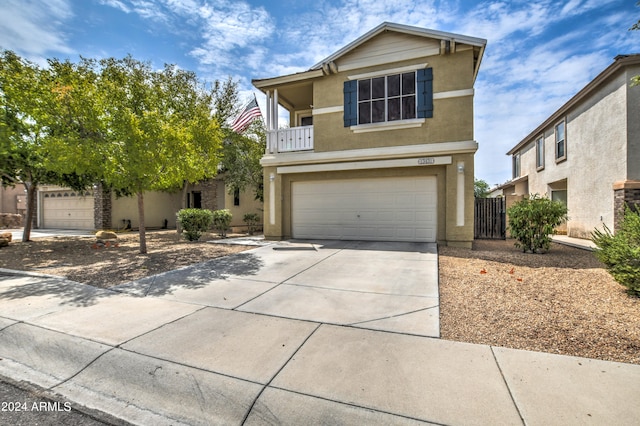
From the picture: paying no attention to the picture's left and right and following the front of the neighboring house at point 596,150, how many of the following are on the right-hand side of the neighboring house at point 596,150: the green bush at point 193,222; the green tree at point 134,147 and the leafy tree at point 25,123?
3

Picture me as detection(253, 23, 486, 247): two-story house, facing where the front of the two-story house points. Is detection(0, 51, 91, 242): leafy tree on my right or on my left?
on my right

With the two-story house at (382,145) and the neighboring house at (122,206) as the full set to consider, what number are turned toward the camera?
2

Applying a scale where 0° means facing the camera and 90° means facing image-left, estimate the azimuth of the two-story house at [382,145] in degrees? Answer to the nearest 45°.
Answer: approximately 0°

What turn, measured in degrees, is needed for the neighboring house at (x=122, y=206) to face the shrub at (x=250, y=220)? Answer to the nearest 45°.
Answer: approximately 45° to its left

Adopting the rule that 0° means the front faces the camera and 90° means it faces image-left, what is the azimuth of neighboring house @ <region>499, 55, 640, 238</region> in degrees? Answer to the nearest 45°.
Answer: approximately 315°

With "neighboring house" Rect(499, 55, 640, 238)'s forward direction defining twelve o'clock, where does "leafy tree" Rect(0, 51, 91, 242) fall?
The leafy tree is roughly at 3 o'clock from the neighboring house.

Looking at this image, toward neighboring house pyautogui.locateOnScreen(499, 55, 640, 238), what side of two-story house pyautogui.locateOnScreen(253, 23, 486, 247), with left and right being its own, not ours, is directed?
left
